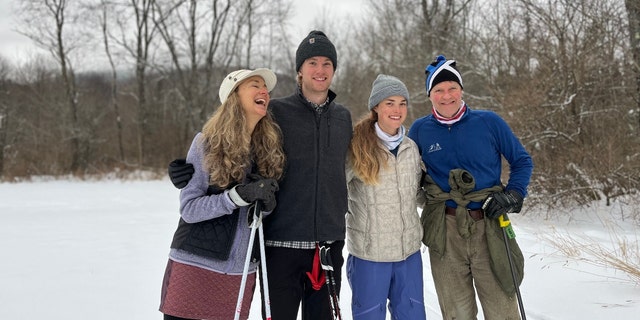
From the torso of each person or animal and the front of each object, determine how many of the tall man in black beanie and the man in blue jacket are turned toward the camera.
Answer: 2

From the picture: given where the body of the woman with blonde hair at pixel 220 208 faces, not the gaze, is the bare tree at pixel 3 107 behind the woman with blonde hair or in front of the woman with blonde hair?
behind

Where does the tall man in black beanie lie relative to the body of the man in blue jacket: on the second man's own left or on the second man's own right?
on the second man's own right

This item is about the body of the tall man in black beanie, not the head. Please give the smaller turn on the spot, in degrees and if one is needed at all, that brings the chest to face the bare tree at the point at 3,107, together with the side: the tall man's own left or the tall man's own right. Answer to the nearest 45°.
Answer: approximately 135° to the tall man's own right

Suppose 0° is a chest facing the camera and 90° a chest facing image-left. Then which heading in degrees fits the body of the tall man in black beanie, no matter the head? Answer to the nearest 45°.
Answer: approximately 0°

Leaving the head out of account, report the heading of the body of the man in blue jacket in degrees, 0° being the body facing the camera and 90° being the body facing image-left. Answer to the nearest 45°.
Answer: approximately 0°

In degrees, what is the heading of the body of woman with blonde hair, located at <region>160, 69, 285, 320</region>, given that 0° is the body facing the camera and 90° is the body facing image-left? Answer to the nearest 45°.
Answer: approximately 315°
